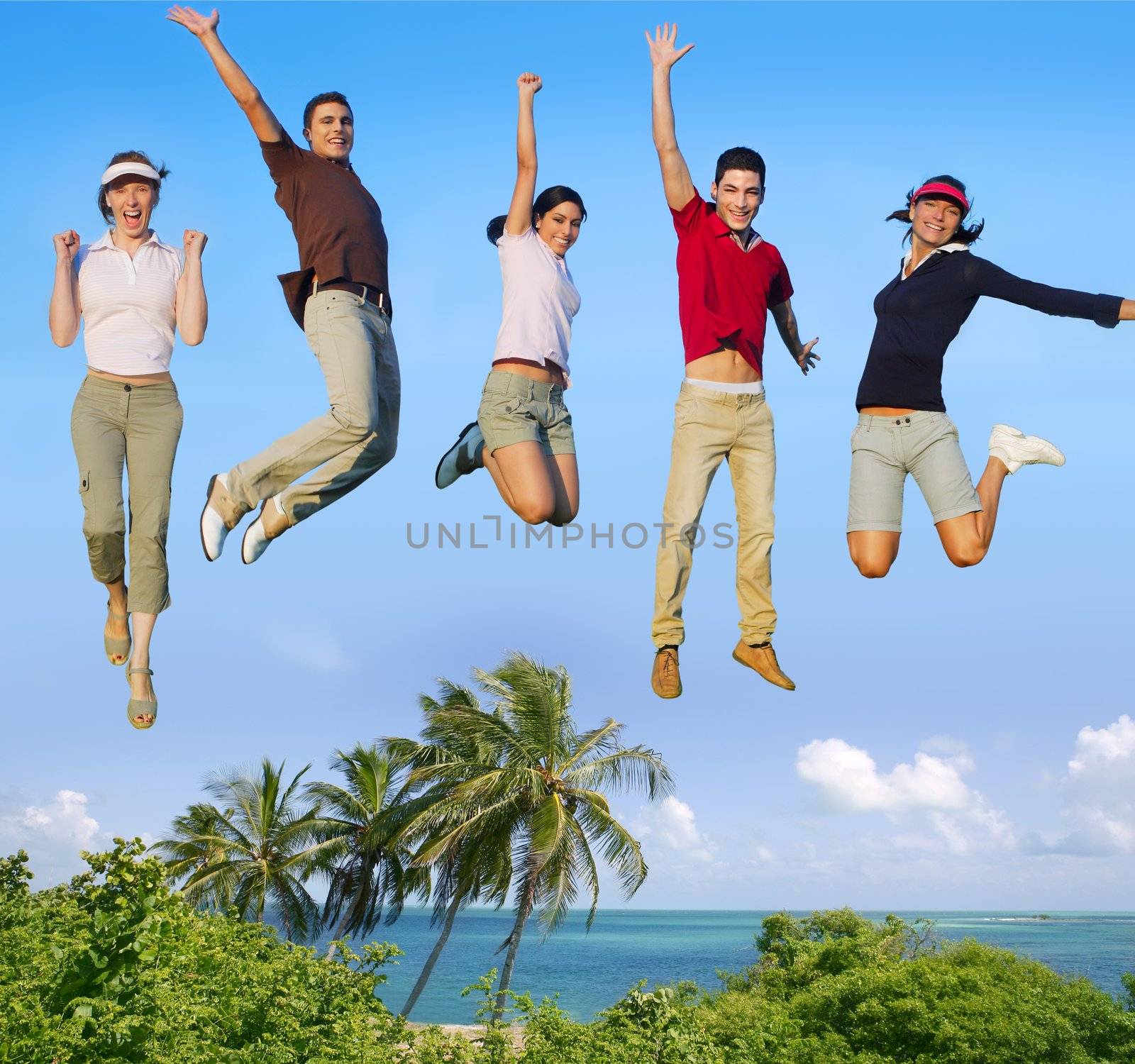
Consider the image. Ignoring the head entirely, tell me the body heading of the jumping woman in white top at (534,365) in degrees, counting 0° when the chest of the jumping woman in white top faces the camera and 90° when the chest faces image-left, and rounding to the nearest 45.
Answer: approximately 315°

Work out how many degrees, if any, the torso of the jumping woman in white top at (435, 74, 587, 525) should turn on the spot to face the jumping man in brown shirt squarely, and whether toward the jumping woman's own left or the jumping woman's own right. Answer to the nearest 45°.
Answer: approximately 135° to the jumping woman's own right

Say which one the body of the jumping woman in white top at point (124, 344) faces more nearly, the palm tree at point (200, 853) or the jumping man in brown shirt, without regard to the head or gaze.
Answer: the jumping man in brown shirt

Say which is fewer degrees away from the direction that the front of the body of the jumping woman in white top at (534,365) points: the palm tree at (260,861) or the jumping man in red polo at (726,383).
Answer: the jumping man in red polo

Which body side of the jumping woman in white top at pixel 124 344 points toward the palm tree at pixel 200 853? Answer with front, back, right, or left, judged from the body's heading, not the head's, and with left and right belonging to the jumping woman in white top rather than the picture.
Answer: back

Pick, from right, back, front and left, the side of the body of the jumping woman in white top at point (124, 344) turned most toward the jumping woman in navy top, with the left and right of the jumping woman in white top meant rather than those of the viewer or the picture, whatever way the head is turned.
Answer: left

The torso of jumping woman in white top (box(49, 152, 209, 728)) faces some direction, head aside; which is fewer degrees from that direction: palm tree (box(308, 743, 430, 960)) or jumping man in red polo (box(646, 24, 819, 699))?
the jumping man in red polo
